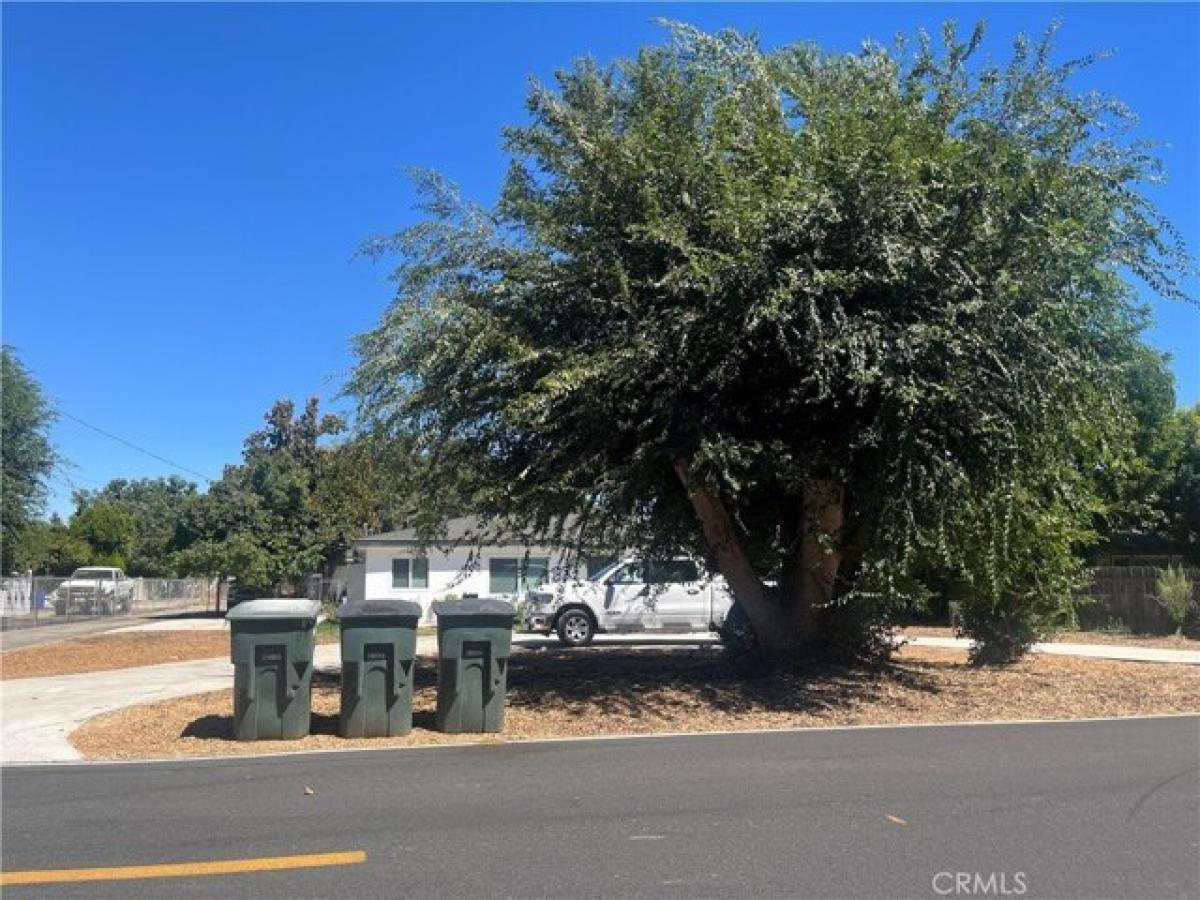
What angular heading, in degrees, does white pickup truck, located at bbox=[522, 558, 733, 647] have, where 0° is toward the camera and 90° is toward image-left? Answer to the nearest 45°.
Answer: approximately 90°

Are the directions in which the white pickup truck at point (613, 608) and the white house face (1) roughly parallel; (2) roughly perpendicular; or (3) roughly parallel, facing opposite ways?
roughly perpendicular

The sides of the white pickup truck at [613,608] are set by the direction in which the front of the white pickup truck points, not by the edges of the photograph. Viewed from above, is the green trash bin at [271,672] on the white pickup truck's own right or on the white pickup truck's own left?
on the white pickup truck's own left

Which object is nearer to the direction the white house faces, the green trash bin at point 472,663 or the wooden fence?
the green trash bin

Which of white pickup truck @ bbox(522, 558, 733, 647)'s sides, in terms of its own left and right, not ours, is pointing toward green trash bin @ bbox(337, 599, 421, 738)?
left

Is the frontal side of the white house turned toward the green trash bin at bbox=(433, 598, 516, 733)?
yes

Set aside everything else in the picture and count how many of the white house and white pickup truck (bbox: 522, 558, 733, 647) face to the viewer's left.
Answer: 1

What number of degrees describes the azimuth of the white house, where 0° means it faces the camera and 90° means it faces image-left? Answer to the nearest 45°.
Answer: approximately 0°

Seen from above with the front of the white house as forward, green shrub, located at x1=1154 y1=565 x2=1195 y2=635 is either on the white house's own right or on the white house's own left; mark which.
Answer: on the white house's own left

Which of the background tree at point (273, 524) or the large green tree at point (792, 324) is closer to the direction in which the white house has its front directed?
the large green tree

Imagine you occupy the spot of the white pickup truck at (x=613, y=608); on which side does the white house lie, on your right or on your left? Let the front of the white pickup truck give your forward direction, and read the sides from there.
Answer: on your right
